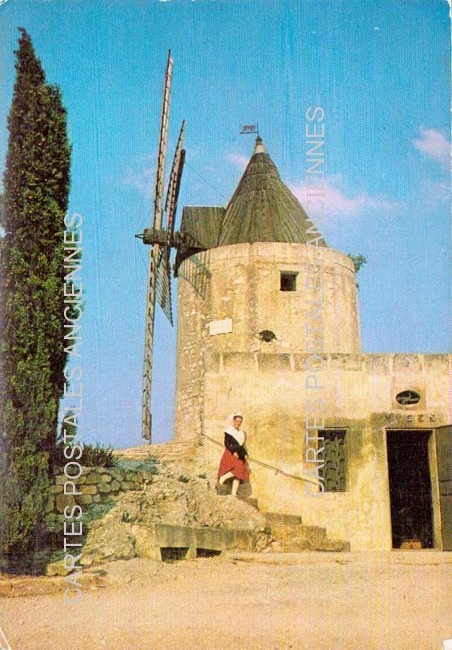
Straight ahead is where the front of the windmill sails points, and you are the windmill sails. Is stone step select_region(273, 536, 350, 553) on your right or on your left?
on your left

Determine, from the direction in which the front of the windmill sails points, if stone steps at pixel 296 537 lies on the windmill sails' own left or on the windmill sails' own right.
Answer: on the windmill sails' own left
